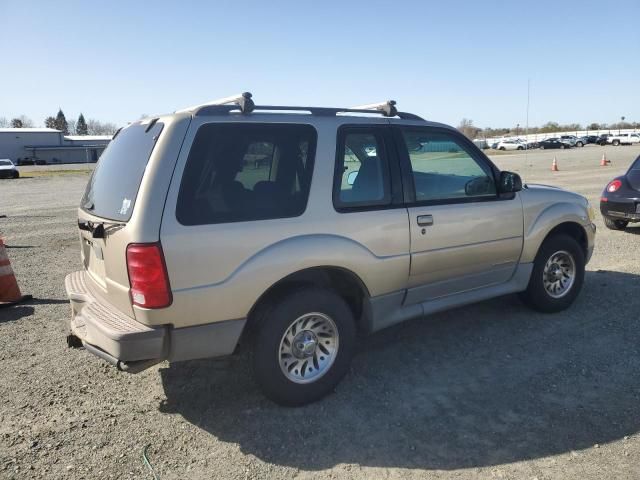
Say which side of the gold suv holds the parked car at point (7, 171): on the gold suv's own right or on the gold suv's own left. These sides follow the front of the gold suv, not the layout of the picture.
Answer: on the gold suv's own left

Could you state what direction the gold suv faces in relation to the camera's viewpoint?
facing away from the viewer and to the right of the viewer

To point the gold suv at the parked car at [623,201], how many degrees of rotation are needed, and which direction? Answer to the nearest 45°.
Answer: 0° — it already faces it

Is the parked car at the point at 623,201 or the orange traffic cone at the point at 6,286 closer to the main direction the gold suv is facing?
the parked car
